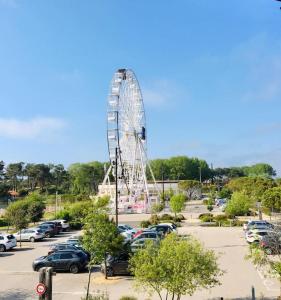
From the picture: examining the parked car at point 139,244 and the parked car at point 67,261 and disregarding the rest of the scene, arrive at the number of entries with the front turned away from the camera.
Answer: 0

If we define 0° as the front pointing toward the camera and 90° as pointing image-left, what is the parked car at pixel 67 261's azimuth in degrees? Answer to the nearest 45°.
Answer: approximately 90°

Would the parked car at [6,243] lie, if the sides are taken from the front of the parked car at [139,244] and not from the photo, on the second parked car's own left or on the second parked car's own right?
on the second parked car's own right

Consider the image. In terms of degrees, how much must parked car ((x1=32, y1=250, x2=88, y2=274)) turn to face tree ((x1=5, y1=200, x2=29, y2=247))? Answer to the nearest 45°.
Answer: approximately 90° to its right

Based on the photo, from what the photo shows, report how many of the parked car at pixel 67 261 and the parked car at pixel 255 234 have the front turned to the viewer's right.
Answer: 0

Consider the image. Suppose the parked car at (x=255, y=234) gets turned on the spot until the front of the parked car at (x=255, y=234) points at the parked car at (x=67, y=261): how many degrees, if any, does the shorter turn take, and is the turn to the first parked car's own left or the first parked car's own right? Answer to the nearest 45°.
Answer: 0° — it already faces it

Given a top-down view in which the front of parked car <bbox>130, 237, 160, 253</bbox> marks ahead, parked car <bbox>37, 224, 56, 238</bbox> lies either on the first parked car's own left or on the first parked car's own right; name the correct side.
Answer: on the first parked car's own right

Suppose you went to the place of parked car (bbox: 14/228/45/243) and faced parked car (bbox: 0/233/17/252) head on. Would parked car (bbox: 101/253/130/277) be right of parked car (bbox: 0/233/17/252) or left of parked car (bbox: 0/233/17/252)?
left
